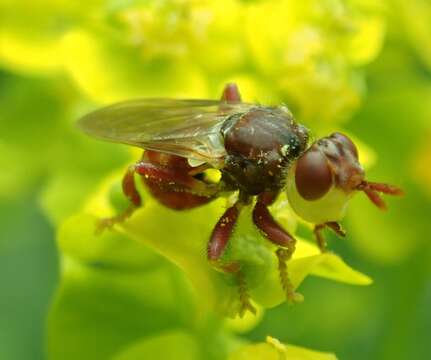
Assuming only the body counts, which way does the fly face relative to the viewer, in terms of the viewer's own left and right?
facing to the right of the viewer
